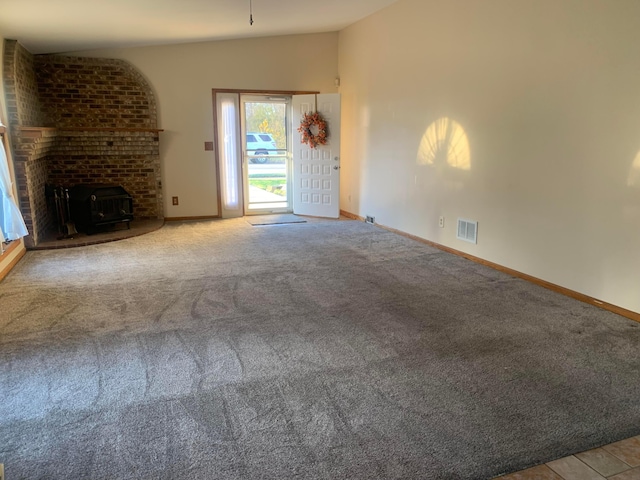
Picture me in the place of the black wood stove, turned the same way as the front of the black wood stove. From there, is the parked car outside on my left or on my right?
on my left

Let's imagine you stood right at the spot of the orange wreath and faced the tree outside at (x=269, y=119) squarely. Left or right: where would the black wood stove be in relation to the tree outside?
left

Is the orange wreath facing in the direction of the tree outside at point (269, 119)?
no

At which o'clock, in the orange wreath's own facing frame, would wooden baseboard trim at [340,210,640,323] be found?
The wooden baseboard trim is roughly at 11 o'clock from the orange wreath.

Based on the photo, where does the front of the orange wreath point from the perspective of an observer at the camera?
facing the viewer

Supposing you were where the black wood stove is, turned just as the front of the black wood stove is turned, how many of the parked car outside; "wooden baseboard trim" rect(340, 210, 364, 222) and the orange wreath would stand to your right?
0

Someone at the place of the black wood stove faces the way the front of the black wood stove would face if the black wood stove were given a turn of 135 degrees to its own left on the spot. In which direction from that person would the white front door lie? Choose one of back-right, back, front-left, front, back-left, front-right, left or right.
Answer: right

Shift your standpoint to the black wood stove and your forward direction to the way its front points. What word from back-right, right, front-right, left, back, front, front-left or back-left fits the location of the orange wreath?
front-left

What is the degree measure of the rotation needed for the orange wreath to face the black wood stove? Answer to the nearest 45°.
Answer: approximately 45° to its right

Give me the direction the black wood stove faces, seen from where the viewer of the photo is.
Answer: facing the viewer and to the right of the viewer

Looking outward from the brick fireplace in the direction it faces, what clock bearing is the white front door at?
The white front door is roughly at 11 o'clock from the brick fireplace.

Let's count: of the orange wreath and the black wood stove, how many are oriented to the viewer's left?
0

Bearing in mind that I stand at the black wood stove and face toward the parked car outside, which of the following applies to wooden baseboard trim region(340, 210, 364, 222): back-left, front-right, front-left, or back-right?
front-right

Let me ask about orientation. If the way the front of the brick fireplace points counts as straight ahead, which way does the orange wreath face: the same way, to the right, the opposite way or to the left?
to the right
